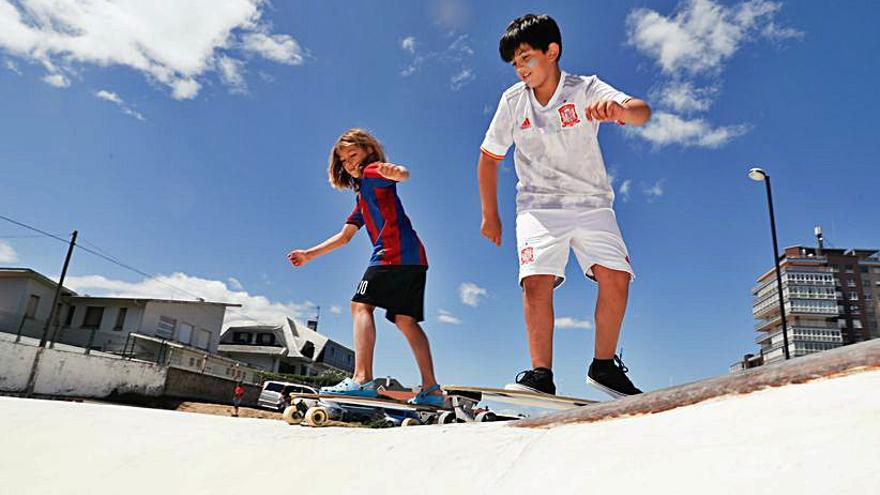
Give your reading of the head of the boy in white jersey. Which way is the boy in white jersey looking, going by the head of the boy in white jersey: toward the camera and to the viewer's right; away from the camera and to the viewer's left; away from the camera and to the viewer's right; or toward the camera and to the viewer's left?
toward the camera and to the viewer's left

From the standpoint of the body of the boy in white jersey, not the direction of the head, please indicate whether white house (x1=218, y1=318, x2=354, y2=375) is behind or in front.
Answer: behind

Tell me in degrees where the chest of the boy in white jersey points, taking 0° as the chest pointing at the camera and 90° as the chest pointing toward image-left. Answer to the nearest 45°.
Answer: approximately 0°

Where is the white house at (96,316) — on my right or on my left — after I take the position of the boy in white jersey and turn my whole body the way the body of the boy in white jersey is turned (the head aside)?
on my right

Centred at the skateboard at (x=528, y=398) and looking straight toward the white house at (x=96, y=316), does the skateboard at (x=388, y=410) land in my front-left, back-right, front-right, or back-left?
front-left
